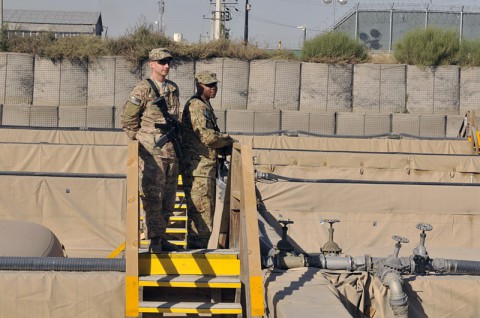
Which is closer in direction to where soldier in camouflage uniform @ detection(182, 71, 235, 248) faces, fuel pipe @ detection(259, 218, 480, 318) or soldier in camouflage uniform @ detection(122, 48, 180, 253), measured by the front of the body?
the fuel pipe

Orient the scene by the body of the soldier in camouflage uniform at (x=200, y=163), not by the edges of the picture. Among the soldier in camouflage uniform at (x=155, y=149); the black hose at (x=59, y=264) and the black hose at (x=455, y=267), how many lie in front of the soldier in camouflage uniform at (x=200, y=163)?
1

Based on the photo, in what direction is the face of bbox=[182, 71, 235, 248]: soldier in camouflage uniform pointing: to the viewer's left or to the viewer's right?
to the viewer's right

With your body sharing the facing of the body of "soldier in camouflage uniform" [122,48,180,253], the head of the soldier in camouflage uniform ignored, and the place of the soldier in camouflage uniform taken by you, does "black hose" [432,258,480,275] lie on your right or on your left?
on your left

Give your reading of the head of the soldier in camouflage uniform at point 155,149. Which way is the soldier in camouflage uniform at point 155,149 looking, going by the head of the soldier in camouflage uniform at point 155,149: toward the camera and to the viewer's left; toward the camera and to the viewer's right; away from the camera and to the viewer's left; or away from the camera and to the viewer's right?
toward the camera and to the viewer's right

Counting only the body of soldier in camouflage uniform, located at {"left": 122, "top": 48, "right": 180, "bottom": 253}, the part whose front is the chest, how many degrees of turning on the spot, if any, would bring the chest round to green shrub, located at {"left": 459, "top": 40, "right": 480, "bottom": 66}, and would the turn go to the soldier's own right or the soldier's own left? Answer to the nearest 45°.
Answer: approximately 90° to the soldier's own left

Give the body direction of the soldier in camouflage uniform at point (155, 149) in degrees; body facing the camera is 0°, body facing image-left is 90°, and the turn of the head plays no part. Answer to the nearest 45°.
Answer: approximately 315°

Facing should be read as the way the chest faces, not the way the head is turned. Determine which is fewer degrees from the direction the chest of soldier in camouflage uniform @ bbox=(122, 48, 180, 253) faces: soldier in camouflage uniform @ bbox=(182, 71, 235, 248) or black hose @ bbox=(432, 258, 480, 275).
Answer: the black hose

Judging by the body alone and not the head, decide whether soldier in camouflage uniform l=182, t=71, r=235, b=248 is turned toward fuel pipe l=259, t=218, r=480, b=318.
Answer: yes

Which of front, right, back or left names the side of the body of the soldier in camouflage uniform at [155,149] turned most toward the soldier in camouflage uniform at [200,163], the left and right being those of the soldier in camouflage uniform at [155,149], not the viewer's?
left

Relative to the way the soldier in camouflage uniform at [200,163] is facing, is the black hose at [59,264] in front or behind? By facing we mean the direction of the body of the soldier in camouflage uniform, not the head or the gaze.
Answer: behind

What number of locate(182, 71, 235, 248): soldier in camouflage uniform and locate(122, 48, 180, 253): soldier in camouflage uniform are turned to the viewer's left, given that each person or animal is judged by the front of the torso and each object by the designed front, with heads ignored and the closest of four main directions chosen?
0

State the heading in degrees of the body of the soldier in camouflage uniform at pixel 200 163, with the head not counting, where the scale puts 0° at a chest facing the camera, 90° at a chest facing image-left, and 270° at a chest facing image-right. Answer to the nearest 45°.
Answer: approximately 270°
